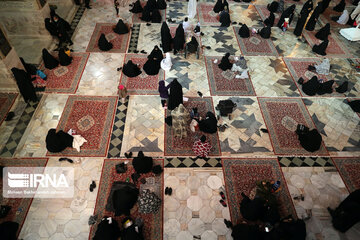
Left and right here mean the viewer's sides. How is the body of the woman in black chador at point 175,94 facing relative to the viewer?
facing away from the viewer

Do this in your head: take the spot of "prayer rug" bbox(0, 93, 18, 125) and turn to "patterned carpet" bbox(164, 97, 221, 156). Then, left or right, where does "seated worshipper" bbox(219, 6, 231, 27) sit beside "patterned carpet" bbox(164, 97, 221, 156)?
left

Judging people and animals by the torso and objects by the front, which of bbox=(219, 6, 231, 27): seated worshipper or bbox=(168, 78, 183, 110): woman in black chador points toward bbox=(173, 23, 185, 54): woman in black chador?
bbox=(168, 78, 183, 110): woman in black chador

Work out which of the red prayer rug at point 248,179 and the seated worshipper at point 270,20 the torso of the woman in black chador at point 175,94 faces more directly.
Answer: the seated worshipper
